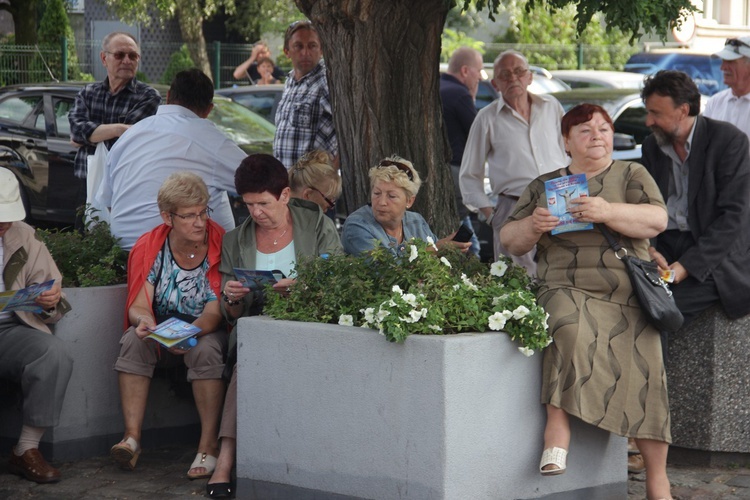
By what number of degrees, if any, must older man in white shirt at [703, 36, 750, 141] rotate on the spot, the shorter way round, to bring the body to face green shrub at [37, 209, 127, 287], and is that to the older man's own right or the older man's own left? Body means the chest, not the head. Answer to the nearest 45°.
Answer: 0° — they already face it

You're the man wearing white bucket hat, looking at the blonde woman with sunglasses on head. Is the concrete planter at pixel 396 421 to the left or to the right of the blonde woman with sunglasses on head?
right

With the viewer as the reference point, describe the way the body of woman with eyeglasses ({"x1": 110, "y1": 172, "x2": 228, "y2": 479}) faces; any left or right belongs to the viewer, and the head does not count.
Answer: facing the viewer

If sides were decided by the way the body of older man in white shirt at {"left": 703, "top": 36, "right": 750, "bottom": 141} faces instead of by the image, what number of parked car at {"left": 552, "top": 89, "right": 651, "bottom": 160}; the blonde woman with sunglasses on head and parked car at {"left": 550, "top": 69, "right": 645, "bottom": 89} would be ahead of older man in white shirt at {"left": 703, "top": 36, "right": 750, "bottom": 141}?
1

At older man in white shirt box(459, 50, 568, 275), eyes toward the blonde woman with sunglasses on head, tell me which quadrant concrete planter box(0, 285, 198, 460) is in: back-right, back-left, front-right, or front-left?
front-right

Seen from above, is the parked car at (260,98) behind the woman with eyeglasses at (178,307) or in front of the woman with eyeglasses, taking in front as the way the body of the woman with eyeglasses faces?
behind

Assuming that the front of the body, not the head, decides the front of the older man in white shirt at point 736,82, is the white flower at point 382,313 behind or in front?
in front

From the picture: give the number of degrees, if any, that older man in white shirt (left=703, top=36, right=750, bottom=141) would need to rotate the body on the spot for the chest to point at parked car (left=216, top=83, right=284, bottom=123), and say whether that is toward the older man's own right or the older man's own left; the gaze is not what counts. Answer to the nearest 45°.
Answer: approximately 90° to the older man's own right
